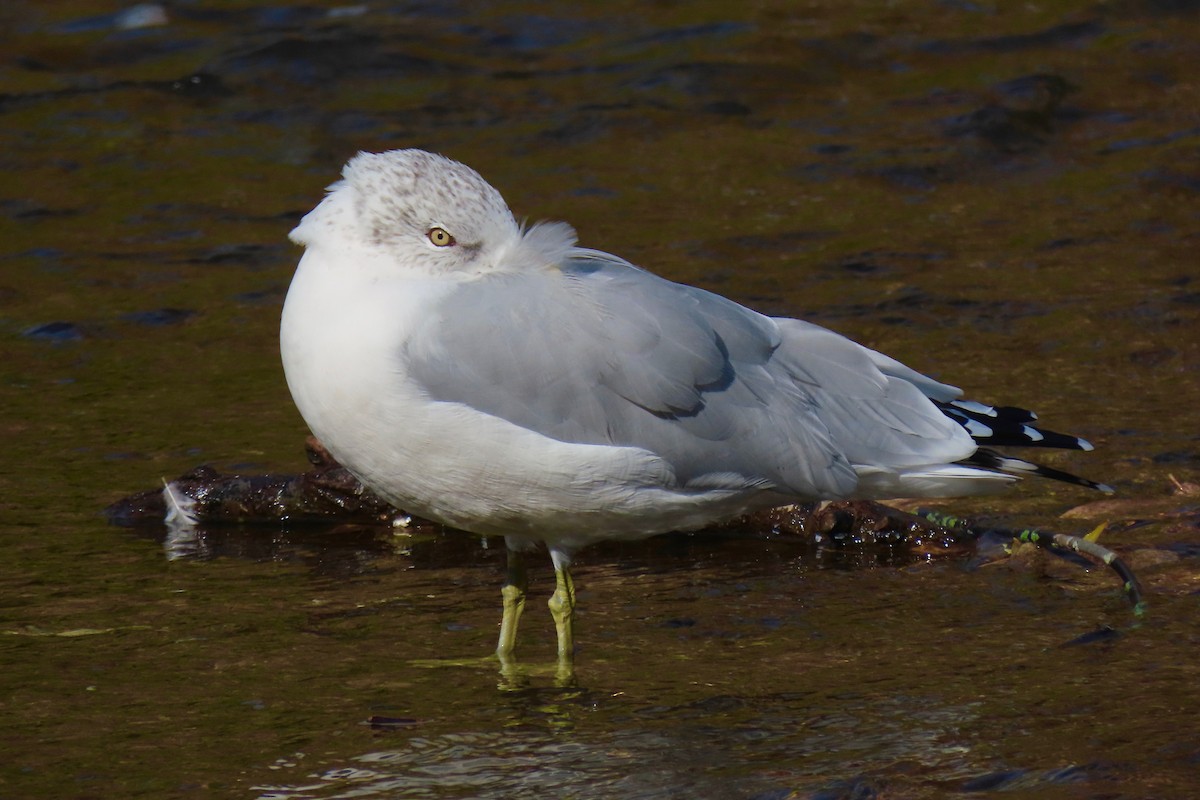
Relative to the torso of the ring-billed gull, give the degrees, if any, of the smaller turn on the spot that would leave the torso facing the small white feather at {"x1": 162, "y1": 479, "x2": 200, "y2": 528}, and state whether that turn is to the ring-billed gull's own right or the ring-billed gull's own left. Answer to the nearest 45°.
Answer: approximately 45° to the ring-billed gull's own right

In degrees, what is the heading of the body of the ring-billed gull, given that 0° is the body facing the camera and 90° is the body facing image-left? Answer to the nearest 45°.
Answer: approximately 90°
